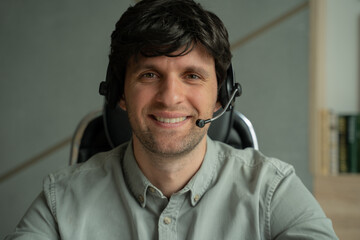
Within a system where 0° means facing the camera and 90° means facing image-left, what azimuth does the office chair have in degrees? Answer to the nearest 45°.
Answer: approximately 0°

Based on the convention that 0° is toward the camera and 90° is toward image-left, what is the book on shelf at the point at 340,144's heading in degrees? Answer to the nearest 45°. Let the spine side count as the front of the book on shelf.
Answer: approximately 0°

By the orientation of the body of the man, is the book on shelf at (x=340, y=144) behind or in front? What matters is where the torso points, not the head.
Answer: behind
